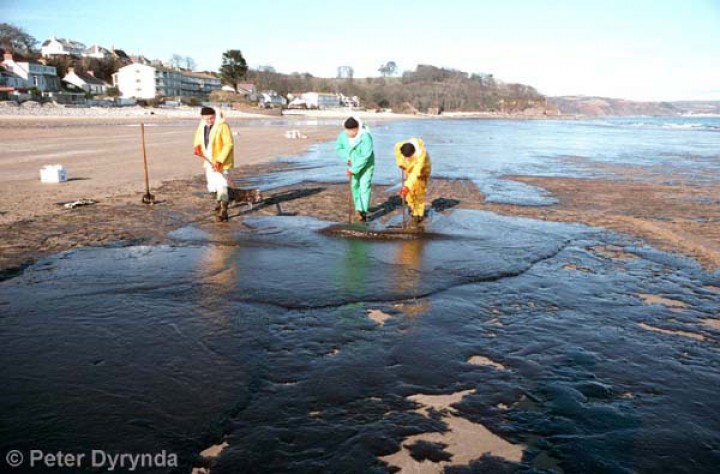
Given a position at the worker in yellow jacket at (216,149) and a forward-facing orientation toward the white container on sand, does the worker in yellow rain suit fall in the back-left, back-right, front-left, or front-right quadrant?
back-right

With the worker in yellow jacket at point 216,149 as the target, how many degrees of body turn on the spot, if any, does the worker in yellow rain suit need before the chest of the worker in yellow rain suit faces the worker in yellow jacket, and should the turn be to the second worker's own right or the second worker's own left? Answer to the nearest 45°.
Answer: approximately 45° to the second worker's own right

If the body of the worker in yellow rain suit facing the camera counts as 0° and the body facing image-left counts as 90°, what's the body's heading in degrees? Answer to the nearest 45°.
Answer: approximately 45°

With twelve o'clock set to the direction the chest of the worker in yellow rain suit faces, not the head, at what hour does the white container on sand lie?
The white container on sand is roughly at 2 o'clock from the worker in yellow rain suit.

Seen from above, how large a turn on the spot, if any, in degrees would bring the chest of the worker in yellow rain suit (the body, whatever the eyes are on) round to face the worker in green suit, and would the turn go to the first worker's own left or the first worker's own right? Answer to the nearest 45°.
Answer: approximately 45° to the first worker's own right
